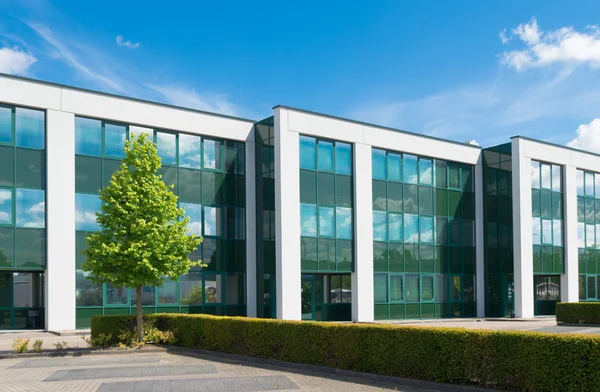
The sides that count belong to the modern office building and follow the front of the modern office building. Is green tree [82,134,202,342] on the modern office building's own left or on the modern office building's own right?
on the modern office building's own right

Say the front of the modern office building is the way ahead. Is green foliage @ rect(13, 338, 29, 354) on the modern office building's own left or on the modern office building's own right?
on the modern office building's own right

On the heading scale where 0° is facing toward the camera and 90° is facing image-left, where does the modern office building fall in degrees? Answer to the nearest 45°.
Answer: approximately 315°
